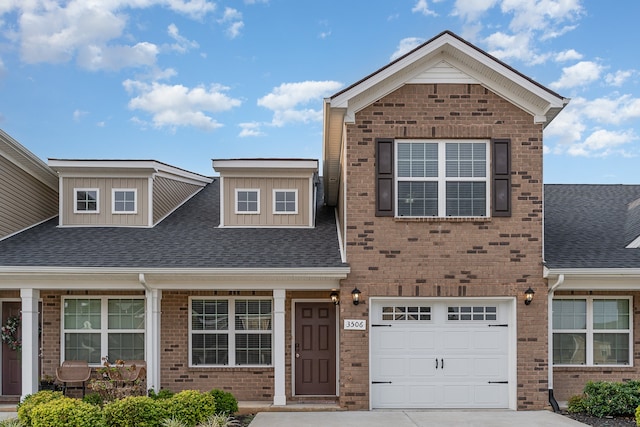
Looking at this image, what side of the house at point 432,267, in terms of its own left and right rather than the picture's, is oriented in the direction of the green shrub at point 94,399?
right

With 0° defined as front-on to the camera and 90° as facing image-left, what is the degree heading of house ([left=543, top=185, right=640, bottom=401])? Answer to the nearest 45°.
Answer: approximately 0°

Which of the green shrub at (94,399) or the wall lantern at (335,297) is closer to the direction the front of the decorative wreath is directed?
the green shrub

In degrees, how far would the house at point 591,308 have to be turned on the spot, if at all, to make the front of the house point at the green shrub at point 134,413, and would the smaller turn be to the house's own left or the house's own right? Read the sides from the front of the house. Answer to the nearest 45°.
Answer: approximately 45° to the house's own right

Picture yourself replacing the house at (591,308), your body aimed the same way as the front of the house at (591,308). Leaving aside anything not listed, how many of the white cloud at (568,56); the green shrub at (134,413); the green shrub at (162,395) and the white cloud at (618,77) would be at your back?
2

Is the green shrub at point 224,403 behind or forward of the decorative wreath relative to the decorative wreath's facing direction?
forward

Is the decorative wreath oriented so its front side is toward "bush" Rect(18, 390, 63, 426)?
yes
